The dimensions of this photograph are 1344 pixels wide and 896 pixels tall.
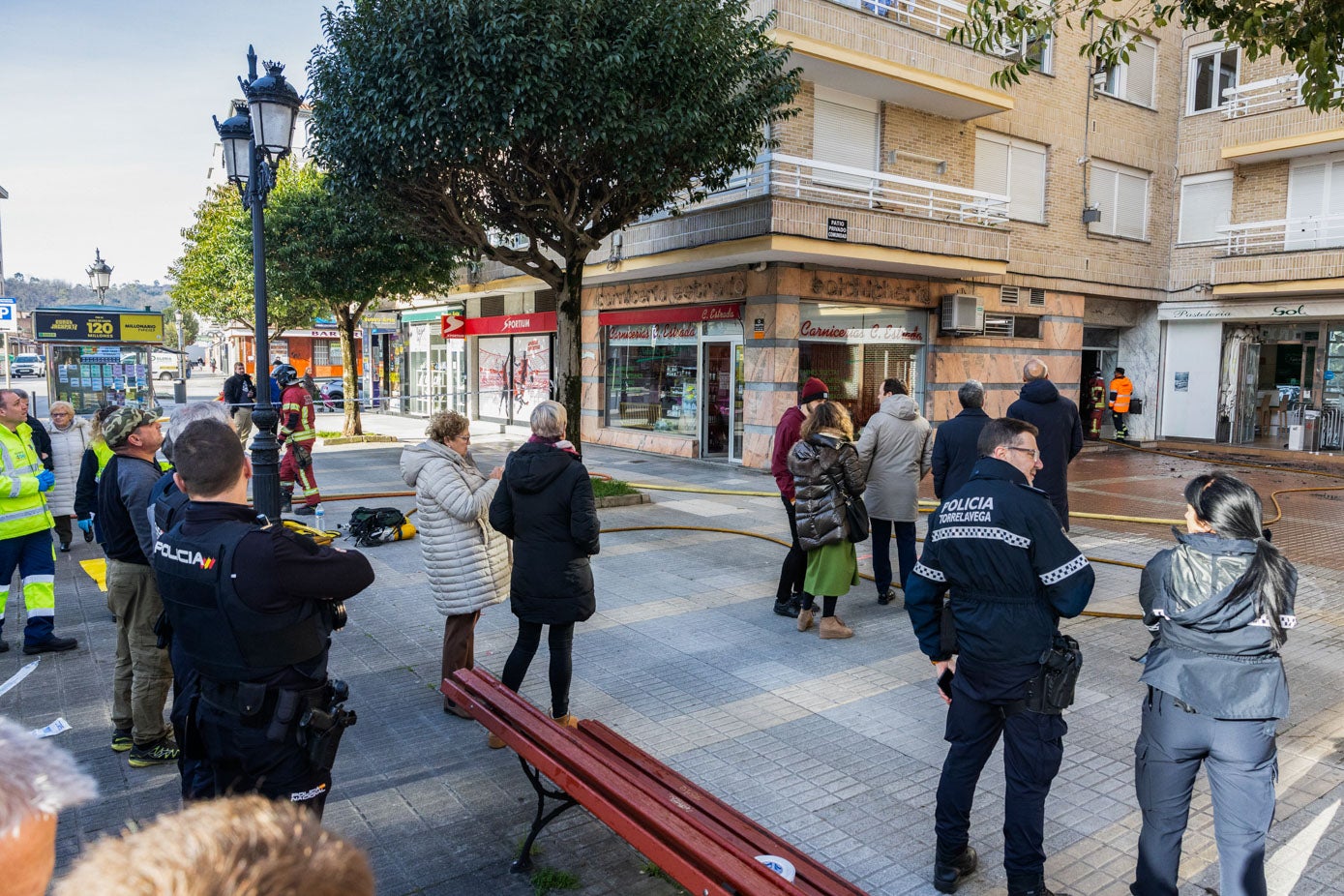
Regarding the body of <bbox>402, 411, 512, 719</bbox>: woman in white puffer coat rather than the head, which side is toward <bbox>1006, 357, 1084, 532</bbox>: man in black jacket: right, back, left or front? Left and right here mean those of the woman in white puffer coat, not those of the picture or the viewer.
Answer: front

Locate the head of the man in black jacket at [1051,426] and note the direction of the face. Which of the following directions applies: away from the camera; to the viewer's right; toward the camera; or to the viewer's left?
away from the camera

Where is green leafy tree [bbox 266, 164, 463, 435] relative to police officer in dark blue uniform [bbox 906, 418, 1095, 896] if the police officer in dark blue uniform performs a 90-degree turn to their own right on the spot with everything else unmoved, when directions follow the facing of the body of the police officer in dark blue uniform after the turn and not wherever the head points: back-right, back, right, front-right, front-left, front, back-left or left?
back

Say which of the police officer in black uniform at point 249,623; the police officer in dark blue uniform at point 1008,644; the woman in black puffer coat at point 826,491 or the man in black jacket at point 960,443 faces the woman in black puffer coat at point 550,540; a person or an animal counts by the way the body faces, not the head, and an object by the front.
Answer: the police officer in black uniform at point 249,623

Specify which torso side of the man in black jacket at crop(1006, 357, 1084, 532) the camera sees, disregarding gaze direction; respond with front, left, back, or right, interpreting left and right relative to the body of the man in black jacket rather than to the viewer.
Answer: back

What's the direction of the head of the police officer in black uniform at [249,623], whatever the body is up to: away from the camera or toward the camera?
away from the camera

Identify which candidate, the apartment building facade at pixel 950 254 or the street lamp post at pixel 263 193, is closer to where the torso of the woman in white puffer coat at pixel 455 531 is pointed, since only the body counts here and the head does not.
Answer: the apartment building facade

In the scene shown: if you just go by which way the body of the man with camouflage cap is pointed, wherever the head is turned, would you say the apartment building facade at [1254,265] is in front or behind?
in front

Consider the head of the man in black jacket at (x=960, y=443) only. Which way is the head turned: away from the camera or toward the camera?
away from the camera

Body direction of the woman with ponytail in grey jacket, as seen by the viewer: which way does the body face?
away from the camera

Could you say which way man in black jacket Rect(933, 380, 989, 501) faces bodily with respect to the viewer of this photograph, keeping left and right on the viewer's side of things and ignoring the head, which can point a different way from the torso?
facing away from the viewer
